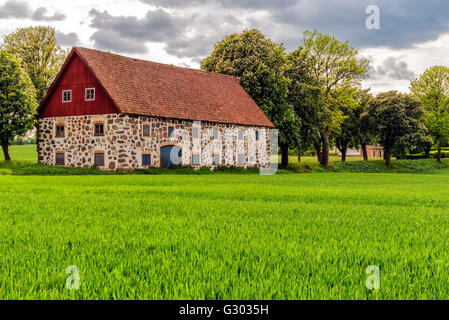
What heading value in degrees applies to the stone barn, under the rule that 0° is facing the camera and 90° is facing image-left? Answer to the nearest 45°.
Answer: approximately 315°

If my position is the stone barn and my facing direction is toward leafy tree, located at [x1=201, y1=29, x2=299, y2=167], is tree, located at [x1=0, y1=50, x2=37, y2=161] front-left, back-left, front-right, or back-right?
back-left

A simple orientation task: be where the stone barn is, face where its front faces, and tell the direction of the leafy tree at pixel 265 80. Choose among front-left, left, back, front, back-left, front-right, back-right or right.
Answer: left

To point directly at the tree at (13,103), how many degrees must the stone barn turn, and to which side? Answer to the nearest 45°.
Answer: approximately 135° to its right
